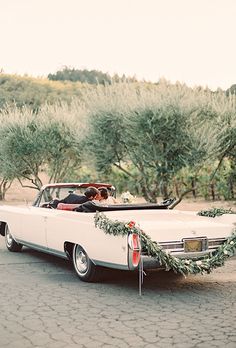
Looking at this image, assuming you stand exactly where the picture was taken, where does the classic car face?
facing away from the viewer and to the left of the viewer

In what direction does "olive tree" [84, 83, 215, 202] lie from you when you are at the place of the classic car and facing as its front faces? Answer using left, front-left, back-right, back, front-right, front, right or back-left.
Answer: front-right

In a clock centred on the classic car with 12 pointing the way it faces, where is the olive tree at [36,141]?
The olive tree is roughly at 1 o'clock from the classic car.
